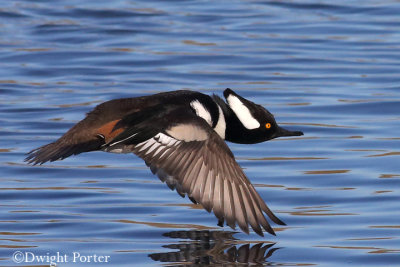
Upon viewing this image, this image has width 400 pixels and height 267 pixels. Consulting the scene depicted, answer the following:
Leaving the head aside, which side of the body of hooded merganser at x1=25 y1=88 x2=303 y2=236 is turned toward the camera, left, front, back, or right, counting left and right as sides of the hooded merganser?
right
